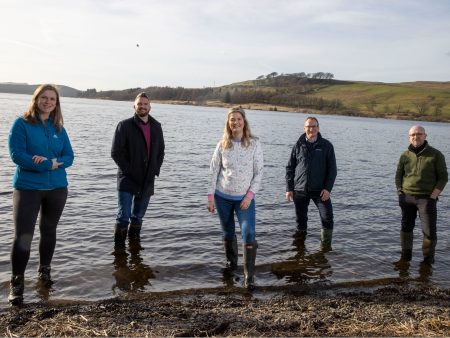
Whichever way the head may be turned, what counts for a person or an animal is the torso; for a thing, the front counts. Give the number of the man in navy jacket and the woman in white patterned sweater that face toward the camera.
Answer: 2

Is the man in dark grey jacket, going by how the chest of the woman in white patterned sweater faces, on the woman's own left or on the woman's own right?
on the woman's own right

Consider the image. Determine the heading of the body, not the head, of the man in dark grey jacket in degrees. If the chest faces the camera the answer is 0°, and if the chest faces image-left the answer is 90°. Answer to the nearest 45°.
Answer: approximately 315°

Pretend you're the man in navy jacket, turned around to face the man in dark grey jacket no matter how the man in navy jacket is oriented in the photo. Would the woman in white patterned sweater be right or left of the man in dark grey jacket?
left

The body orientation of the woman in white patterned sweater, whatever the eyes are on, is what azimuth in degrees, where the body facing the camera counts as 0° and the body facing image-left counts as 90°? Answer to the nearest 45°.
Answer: approximately 0°
